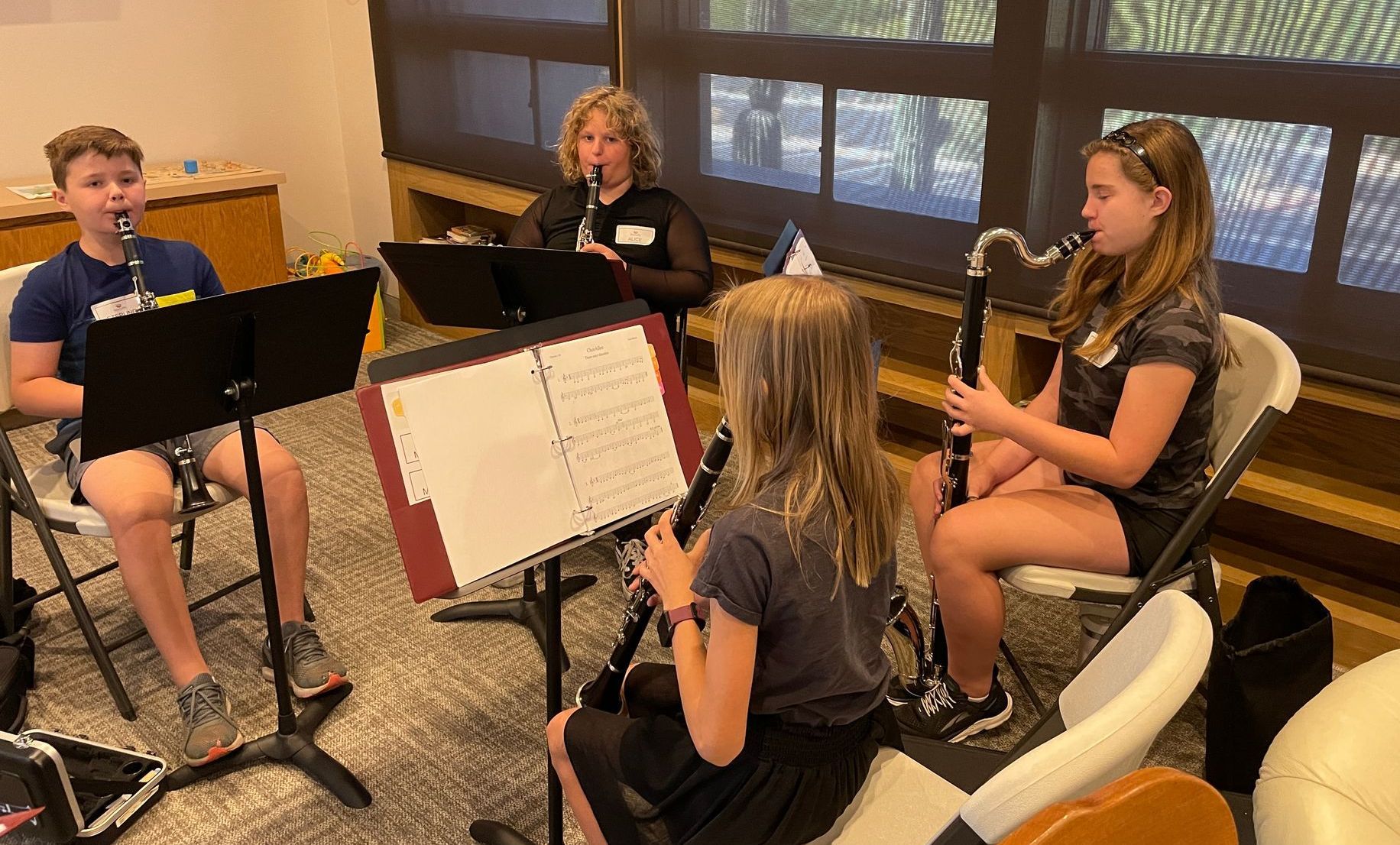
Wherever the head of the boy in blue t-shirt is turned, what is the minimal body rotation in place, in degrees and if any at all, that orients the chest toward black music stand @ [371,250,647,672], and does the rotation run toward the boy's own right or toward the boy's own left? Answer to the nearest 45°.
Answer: approximately 45° to the boy's own left

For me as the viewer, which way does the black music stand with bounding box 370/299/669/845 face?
facing the viewer and to the right of the viewer

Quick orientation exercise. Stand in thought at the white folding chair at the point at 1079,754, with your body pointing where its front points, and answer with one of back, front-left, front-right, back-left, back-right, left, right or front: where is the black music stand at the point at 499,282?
front

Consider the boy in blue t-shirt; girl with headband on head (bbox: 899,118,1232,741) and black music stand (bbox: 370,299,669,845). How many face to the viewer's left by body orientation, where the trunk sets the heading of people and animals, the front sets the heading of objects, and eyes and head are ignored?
1

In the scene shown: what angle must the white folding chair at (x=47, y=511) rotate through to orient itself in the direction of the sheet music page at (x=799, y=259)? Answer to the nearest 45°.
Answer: approximately 45° to its left

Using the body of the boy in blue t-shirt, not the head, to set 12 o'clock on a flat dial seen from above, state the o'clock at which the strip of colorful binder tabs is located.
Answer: The strip of colorful binder tabs is roughly at 12 o'clock from the boy in blue t-shirt.

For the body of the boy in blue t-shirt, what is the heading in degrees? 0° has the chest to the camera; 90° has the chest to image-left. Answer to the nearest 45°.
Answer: approximately 315°

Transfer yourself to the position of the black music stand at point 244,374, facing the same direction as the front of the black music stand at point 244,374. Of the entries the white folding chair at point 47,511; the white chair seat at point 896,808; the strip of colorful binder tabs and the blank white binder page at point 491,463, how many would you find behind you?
3

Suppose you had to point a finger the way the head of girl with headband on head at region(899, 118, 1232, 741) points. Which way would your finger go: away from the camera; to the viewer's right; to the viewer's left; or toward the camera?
to the viewer's left

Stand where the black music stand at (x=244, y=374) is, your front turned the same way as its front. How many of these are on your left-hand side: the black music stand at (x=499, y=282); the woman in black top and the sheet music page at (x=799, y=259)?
0

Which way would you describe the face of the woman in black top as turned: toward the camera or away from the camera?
toward the camera

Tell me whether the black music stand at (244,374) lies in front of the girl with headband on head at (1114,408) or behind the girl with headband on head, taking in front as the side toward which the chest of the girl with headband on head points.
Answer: in front

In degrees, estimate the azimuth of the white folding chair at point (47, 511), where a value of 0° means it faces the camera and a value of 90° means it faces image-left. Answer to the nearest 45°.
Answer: approximately 315°

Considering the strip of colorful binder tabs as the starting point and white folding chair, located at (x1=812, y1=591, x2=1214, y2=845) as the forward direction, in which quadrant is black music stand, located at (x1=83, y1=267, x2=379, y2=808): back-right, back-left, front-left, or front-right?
back-right

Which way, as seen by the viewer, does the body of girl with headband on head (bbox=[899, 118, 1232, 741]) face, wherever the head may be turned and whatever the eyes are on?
to the viewer's left

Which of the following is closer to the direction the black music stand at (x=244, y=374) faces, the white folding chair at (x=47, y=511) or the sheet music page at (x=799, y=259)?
the white folding chair

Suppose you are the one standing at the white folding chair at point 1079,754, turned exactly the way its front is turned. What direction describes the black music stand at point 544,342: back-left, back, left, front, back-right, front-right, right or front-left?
front

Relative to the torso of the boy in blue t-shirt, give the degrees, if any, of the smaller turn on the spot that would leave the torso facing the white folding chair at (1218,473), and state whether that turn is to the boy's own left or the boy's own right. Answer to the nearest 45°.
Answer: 0° — they already face it

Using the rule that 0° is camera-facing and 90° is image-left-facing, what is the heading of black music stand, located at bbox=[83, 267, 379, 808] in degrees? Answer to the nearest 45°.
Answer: approximately 135°
